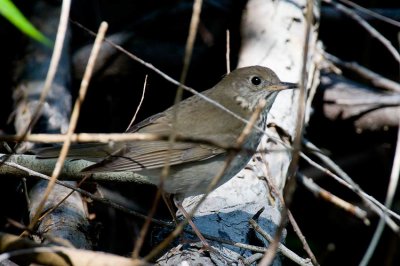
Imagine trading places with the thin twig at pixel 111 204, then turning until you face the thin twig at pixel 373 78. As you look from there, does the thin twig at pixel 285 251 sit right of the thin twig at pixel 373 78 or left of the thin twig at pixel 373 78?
right

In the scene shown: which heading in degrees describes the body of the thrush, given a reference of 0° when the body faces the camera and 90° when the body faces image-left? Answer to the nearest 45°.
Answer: approximately 270°

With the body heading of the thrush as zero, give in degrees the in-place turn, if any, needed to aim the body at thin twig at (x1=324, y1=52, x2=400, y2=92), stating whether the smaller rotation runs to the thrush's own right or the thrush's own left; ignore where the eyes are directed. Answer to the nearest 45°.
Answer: approximately 45° to the thrush's own left

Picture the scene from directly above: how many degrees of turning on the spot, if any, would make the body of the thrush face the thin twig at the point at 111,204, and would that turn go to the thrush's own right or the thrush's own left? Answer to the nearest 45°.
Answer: approximately 135° to the thrush's own right

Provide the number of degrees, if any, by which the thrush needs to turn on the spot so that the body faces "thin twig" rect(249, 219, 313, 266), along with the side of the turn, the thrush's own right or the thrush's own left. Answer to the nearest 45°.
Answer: approximately 45° to the thrush's own right
